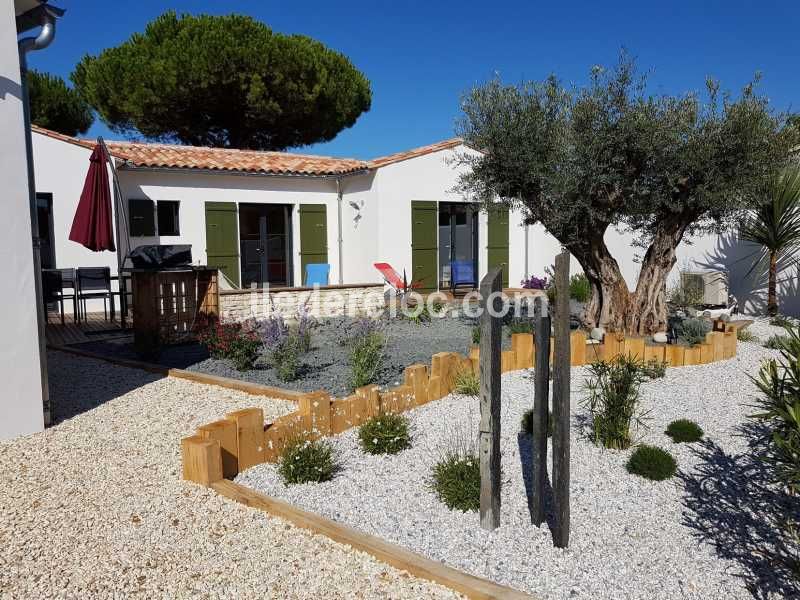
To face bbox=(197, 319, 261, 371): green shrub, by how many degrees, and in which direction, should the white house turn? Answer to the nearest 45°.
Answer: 0° — it already faces it

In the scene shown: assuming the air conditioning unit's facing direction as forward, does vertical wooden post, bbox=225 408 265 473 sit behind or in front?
in front

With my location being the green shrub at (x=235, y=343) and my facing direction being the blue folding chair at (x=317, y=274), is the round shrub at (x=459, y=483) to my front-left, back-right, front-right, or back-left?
back-right

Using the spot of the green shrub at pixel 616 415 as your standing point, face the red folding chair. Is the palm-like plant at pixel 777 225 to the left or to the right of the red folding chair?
right

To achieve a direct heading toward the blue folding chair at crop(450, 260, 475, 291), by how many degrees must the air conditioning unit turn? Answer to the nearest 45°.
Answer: approximately 45° to its right

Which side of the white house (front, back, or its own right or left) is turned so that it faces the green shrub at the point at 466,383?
front

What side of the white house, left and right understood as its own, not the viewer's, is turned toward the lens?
front

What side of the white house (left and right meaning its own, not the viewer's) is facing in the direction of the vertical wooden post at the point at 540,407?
front

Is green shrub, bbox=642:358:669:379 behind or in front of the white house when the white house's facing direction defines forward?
in front

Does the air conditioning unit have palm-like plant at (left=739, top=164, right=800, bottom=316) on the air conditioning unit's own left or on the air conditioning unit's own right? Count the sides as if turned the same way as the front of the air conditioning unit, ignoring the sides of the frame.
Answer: on the air conditioning unit's own left

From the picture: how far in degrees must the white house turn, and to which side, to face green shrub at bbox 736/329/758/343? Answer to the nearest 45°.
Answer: approximately 45° to its left

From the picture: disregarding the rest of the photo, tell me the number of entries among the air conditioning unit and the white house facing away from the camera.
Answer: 0
